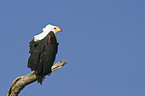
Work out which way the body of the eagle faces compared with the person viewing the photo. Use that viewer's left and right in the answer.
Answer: facing away from the viewer and to the right of the viewer
